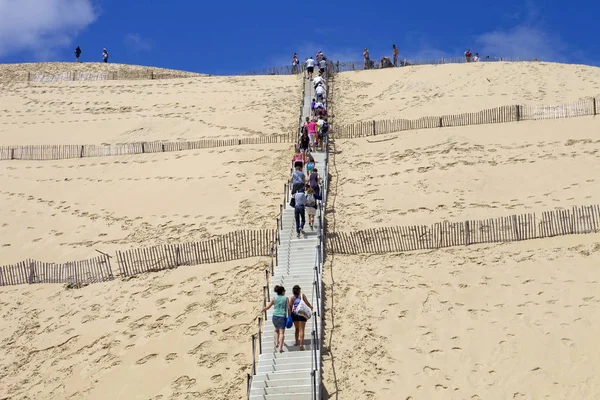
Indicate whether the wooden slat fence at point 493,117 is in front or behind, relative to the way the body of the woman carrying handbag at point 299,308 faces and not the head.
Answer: in front

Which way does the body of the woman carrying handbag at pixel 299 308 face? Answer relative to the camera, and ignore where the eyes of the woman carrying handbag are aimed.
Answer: away from the camera

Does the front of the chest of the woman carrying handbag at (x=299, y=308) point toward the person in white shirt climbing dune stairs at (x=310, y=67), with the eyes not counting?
yes

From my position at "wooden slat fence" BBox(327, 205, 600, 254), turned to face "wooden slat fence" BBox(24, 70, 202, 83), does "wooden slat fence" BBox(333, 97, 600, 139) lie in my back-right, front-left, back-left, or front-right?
front-right

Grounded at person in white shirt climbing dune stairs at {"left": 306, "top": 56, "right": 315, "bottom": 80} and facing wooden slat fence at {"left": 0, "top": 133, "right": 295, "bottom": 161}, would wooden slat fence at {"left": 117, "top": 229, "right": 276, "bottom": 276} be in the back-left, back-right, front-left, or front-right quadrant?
front-left

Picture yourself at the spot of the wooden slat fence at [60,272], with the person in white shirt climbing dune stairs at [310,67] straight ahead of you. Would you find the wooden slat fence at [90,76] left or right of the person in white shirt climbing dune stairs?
left

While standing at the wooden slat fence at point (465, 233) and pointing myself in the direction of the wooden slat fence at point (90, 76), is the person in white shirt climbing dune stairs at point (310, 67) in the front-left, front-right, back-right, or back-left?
front-right

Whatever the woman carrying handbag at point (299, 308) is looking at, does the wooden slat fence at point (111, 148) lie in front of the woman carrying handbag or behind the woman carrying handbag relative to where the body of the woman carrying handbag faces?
in front

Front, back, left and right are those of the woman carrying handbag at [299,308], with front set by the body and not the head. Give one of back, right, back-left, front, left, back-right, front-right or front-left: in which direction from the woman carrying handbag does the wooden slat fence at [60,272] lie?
front-left
